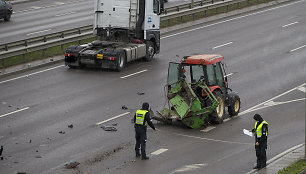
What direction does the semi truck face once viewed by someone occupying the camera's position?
facing away from the viewer and to the right of the viewer

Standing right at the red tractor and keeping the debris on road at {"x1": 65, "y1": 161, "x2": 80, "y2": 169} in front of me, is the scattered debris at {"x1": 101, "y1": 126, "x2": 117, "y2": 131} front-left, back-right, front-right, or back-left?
front-right

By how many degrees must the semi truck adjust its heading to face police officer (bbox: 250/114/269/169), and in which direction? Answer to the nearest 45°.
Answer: approximately 135° to its right

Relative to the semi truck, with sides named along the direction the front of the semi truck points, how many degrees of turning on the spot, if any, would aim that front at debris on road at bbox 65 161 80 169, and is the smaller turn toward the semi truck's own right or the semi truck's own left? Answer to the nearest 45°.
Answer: approximately 135° to the semi truck's own right

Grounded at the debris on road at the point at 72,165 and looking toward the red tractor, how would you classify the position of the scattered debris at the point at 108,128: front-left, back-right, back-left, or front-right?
front-left

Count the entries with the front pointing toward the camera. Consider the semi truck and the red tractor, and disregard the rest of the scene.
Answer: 0
